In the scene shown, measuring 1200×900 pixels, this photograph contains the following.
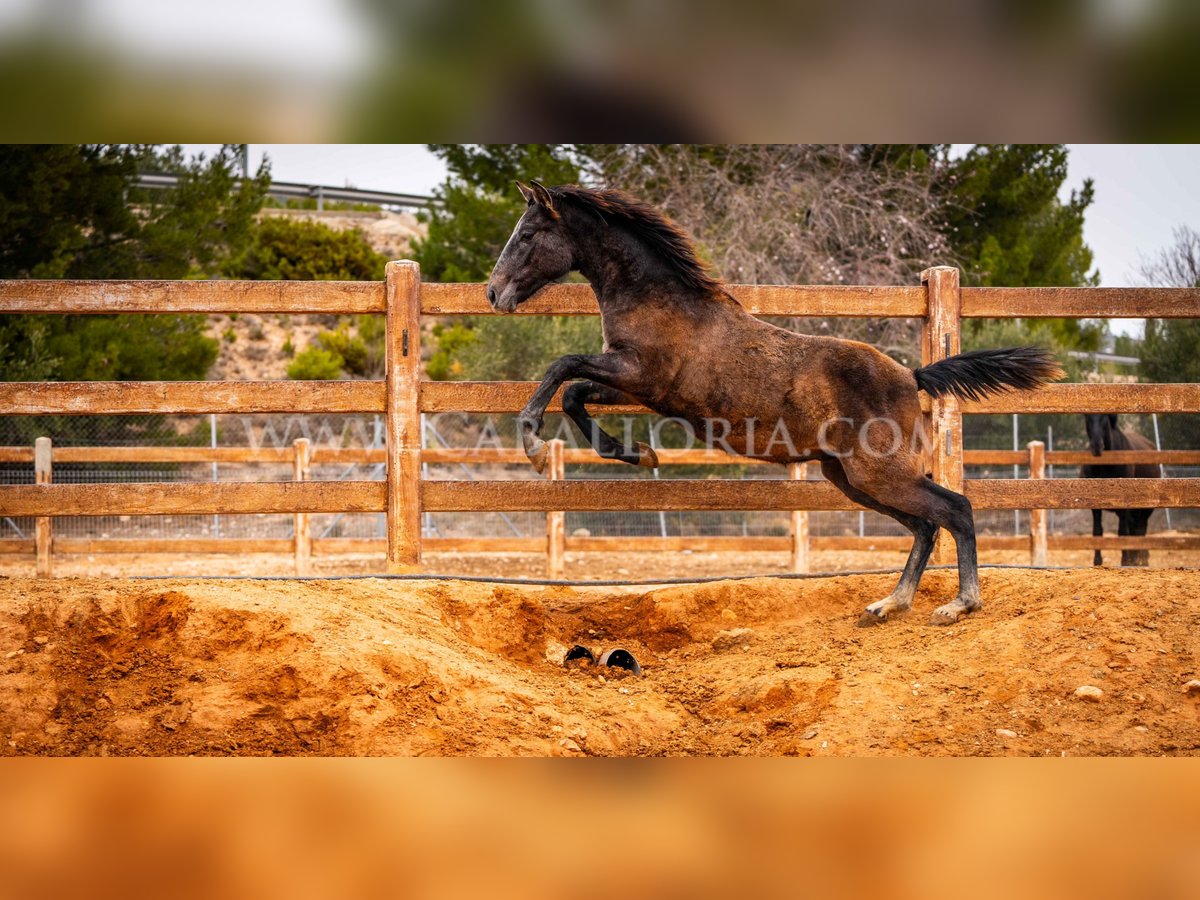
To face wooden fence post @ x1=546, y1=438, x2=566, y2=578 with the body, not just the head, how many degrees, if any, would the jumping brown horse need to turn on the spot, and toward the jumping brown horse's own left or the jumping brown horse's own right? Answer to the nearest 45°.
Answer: approximately 90° to the jumping brown horse's own right

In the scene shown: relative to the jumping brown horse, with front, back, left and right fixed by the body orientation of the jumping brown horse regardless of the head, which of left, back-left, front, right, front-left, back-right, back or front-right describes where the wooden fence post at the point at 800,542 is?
right

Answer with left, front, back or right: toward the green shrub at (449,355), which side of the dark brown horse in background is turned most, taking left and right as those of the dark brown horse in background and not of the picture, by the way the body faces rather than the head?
right

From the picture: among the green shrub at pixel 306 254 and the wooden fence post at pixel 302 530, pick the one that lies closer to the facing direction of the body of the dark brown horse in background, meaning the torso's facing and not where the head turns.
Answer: the wooden fence post

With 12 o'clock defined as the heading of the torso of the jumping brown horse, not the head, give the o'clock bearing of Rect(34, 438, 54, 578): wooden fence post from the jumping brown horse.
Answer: The wooden fence post is roughly at 1 o'clock from the jumping brown horse.

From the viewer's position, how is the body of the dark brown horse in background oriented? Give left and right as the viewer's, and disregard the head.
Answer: facing the viewer and to the left of the viewer

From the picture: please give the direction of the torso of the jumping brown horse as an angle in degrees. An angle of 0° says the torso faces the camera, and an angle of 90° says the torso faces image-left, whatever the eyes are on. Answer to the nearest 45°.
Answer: approximately 90°

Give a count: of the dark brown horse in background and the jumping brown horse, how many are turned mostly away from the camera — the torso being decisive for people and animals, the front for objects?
0

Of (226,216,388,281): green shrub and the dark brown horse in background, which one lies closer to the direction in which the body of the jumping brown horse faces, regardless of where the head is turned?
the green shrub
